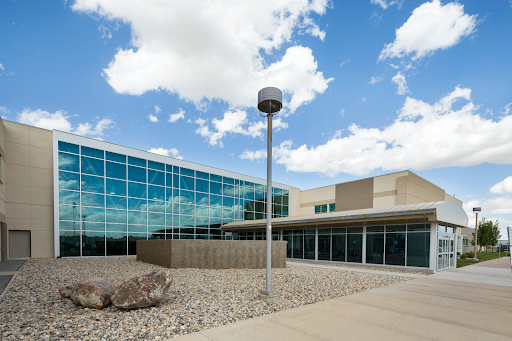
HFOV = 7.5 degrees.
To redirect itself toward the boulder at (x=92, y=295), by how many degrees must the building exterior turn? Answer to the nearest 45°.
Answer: approximately 45° to its right
